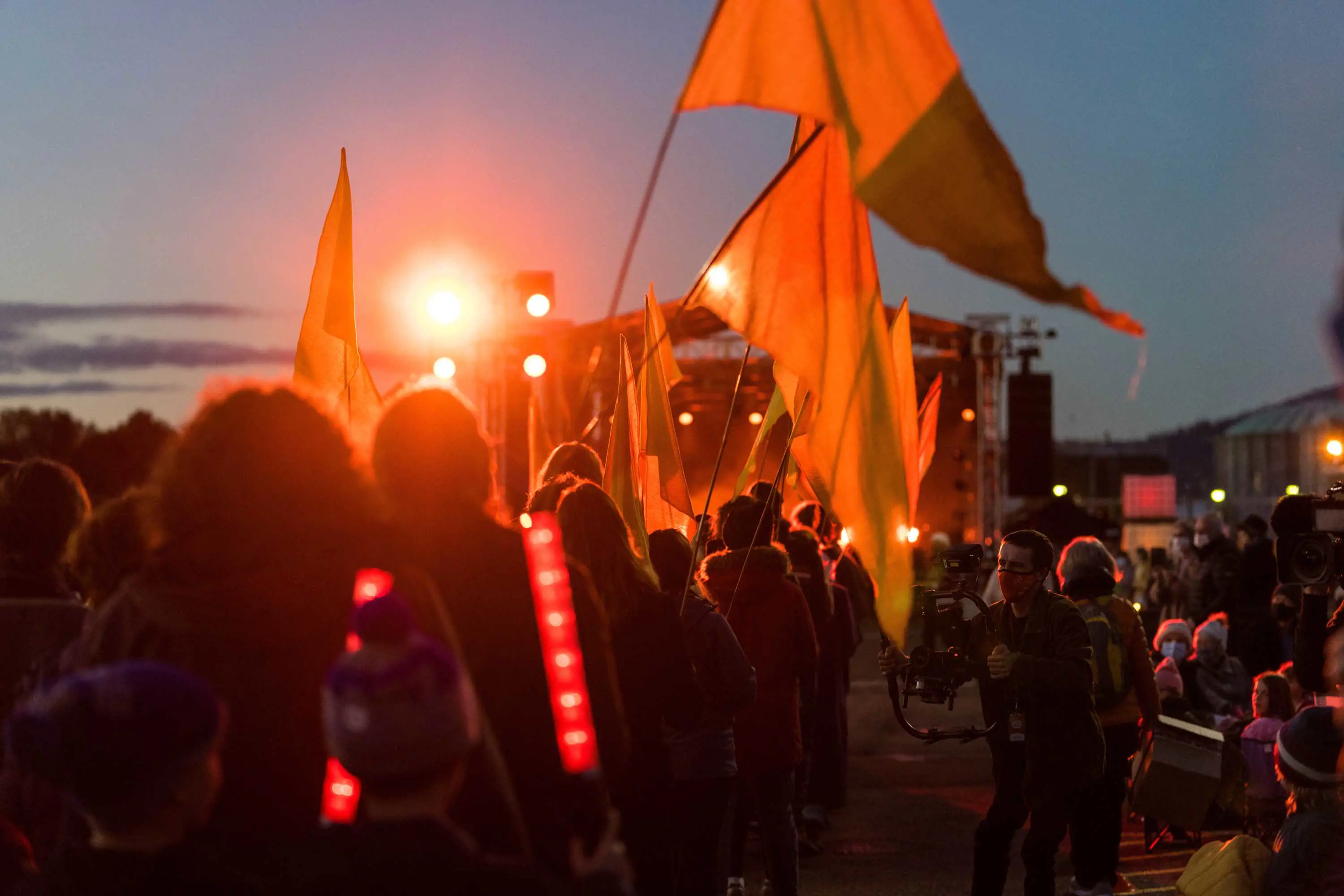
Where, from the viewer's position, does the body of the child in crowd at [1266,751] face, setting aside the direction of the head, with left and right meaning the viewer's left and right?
facing to the left of the viewer

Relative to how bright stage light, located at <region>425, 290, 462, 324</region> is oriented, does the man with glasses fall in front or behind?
in front

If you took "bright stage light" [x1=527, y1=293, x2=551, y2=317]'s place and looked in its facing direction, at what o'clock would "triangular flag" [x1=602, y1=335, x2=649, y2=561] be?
The triangular flag is roughly at 12 o'clock from the bright stage light.

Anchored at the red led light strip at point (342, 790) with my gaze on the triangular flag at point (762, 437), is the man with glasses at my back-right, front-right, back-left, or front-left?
front-right

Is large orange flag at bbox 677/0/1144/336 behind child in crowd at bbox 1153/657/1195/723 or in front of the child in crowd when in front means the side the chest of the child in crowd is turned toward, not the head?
in front

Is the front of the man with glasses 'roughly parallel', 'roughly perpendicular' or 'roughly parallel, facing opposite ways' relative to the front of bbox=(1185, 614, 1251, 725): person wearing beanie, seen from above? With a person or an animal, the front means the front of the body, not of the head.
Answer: roughly parallel

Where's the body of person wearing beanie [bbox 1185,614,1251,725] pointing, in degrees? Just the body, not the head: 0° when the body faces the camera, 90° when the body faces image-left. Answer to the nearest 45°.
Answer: approximately 45°

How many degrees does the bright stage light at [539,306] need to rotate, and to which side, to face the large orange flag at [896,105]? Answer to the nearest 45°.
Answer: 0° — it already faces it

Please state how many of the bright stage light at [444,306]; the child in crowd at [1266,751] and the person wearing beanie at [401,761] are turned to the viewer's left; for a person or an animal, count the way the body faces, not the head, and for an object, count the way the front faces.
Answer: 1

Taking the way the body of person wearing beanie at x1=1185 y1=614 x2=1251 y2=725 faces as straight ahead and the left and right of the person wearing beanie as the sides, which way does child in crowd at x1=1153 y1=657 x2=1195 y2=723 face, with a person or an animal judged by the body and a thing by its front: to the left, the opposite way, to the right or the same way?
the same way

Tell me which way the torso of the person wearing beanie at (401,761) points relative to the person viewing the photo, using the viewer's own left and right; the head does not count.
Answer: facing away from the viewer

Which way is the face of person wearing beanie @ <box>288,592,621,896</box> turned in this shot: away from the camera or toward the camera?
away from the camera

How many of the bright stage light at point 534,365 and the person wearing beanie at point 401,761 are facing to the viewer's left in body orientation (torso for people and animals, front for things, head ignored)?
0

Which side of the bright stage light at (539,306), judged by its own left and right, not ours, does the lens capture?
front

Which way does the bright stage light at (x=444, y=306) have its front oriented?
toward the camera

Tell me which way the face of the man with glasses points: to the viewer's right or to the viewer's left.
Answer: to the viewer's left
